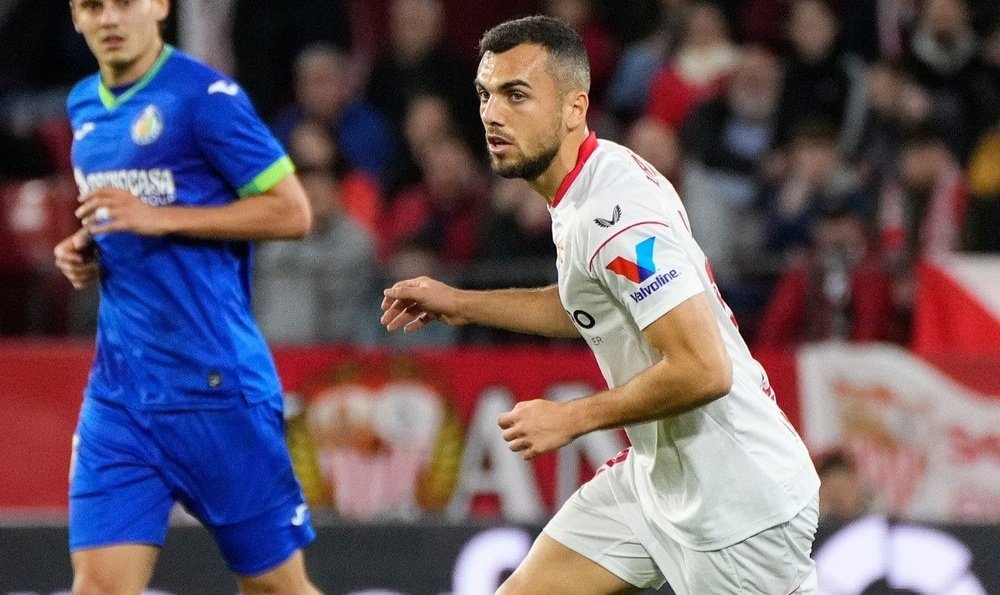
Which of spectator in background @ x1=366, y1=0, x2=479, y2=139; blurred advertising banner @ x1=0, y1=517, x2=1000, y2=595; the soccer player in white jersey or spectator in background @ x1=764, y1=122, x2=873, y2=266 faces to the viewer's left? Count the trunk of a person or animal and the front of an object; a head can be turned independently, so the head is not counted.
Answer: the soccer player in white jersey

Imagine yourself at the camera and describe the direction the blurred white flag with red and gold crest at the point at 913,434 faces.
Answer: facing the viewer

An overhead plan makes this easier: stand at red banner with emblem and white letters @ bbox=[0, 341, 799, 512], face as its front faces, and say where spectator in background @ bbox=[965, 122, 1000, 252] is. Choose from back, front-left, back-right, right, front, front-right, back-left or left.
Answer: left

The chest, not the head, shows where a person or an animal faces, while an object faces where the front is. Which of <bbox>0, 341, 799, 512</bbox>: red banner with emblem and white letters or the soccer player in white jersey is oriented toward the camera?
the red banner with emblem and white letters

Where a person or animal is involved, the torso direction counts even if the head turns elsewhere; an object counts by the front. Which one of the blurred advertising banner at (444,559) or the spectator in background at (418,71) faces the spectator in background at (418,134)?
the spectator in background at (418,71)

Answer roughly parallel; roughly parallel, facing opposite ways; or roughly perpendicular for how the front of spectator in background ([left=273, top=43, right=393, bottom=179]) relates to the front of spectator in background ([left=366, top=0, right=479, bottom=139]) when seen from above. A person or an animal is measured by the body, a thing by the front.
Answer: roughly parallel

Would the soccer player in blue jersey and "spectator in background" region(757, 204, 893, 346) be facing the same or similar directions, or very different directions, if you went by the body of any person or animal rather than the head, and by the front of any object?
same or similar directions

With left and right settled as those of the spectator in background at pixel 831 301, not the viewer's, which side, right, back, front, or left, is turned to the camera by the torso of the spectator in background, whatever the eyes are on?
front

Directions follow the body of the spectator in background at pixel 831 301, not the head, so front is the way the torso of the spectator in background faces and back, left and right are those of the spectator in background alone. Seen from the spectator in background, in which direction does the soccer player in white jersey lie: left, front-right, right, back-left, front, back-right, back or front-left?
front

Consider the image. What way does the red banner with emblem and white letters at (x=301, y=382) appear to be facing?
toward the camera

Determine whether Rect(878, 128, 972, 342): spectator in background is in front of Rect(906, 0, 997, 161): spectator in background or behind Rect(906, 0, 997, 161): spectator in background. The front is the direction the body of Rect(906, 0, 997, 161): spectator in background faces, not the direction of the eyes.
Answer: in front

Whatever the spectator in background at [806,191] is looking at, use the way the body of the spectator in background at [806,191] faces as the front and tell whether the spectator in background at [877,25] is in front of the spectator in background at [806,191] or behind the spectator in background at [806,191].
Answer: behind

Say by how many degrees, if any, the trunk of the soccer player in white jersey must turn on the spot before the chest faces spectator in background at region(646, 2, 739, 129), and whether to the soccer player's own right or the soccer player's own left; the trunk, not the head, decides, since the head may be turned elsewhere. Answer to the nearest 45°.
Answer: approximately 90° to the soccer player's own right

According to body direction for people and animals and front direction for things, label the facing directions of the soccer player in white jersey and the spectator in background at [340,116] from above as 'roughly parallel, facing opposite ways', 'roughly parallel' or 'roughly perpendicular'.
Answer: roughly perpendicular

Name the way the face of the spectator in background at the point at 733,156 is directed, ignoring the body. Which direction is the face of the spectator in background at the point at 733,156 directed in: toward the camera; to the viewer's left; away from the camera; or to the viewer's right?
toward the camera

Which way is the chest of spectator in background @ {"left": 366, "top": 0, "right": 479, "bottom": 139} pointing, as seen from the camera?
toward the camera
